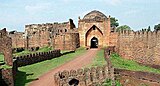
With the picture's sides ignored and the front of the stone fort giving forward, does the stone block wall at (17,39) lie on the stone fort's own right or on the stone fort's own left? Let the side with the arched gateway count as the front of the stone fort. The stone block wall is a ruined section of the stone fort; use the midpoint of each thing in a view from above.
on the stone fort's own right

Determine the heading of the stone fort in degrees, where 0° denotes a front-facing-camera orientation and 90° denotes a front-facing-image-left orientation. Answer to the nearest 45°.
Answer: approximately 0°

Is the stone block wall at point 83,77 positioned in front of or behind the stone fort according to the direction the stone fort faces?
in front

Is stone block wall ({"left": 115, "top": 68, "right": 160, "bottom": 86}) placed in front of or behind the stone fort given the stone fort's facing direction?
in front
